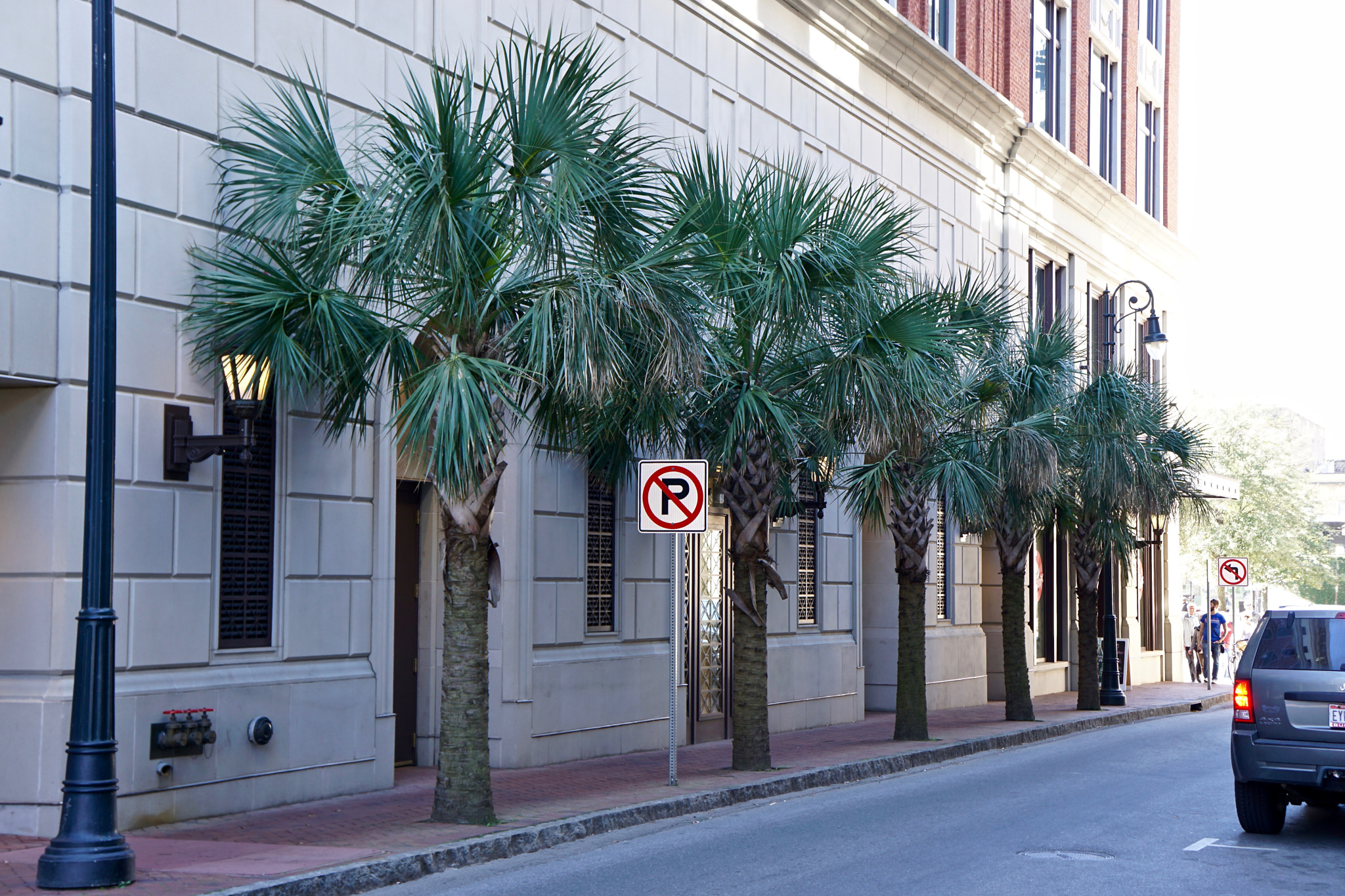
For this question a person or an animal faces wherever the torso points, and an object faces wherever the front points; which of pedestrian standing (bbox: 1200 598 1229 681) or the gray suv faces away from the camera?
the gray suv

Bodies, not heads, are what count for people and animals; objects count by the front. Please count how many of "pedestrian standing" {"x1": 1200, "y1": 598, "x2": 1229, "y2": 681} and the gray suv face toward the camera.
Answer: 1

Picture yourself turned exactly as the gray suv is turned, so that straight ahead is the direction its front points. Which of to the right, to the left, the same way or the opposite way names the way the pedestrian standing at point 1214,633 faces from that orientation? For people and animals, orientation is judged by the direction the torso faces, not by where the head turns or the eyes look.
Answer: the opposite way

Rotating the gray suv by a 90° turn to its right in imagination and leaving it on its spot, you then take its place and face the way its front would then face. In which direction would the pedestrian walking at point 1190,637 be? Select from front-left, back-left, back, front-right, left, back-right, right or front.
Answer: left

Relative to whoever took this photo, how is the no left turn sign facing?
facing the viewer

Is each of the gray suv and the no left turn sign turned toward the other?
yes

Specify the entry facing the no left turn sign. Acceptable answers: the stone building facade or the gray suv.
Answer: the gray suv

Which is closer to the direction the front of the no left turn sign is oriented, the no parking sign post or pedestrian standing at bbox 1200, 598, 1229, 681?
the no parking sign post

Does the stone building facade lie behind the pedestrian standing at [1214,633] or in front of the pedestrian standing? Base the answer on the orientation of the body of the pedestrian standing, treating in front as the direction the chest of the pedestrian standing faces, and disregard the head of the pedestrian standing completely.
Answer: in front

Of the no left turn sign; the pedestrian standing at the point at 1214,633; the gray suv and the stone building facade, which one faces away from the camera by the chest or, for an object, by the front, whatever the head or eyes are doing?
the gray suv

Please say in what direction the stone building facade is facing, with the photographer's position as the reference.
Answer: facing the viewer and to the right of the viewer

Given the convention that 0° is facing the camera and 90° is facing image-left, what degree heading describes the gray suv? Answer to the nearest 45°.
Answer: approximately 180°

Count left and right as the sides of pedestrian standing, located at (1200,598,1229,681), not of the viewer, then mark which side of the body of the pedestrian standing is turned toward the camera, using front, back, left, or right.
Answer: front
